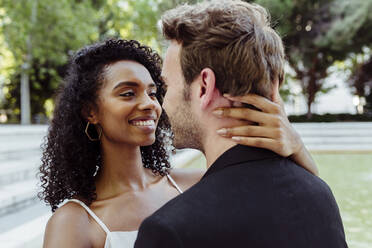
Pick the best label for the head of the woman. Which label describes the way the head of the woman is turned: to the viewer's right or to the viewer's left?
to the viewer's right

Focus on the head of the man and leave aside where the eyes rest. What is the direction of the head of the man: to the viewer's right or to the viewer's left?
to the viewer's left

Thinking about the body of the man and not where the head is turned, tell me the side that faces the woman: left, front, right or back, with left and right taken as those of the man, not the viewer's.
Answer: front

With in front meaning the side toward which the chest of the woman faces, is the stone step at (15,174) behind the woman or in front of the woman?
behind

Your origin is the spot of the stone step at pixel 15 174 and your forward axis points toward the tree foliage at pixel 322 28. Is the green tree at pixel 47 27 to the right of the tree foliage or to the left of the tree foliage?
left

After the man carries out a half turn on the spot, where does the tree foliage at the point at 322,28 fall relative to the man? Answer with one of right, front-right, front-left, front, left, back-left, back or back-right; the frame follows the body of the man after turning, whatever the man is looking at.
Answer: back-left

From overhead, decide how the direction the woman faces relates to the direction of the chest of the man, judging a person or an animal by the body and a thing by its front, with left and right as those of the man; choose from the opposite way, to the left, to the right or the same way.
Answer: the opposite way

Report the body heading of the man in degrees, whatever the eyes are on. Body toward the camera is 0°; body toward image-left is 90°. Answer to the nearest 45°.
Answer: approximately 135°

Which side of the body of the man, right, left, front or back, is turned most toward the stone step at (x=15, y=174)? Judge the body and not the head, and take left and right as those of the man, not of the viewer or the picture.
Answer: front

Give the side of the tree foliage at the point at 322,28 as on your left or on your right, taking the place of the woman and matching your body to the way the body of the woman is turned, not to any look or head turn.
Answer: on your left

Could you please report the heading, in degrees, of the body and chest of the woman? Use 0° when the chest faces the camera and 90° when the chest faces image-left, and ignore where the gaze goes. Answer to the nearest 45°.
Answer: approximately 315°

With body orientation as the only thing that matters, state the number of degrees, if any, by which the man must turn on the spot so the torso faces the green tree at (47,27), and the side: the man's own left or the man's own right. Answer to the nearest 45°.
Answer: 0° — they already face it
